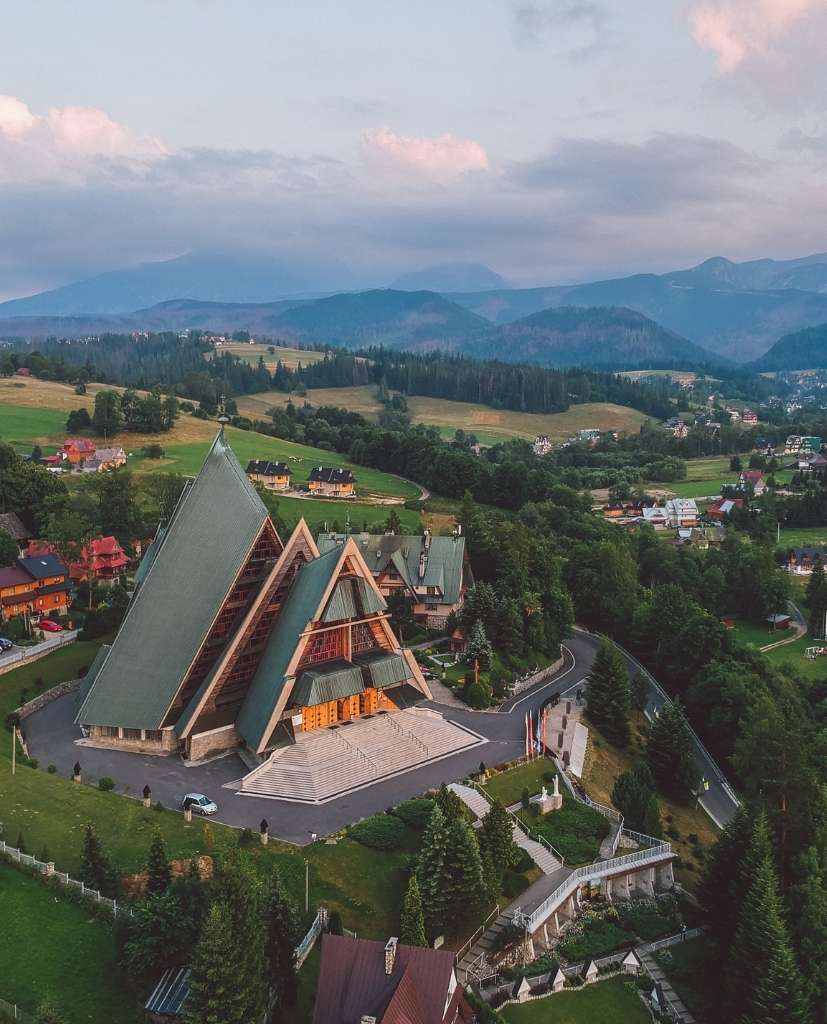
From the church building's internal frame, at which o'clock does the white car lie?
The white car is roughly at 2 o'clock from the church building.

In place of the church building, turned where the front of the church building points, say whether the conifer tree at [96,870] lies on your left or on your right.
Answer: on your right

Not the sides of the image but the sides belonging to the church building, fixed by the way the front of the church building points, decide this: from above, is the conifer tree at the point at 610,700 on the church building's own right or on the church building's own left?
on the church building's own left

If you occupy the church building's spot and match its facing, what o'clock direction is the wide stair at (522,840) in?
The wide stair is roughly at 12 o'clock from the church building.

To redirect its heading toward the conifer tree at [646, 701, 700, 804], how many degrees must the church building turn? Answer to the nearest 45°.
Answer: approximately 45° to its left

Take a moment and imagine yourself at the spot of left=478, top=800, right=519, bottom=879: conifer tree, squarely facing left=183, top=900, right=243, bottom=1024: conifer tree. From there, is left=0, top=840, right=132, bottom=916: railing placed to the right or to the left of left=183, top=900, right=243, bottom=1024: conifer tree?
right

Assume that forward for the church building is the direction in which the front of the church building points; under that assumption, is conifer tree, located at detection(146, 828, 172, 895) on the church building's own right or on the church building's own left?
on the church building's own right

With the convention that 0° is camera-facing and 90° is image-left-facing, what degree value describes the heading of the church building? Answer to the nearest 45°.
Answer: approximately 315°
